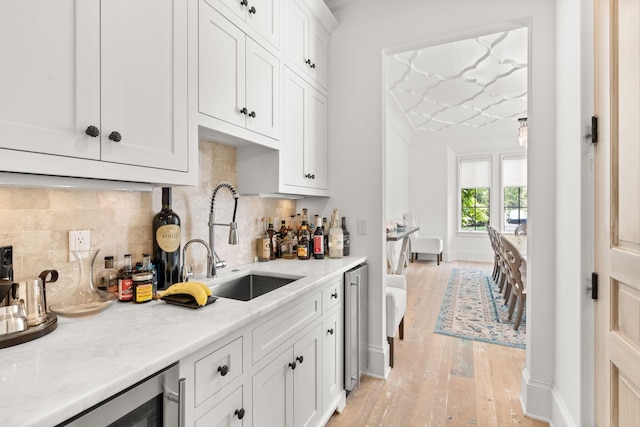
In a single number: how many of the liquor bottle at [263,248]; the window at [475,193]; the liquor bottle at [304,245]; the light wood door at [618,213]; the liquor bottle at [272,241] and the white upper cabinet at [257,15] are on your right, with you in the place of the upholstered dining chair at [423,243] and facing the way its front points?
5

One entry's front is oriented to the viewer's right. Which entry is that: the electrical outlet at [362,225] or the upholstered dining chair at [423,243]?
the upholstered dining chair

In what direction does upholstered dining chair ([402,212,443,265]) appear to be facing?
to the viewer's right

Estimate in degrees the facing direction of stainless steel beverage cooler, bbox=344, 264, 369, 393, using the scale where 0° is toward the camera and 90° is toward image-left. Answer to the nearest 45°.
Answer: approximately 315°

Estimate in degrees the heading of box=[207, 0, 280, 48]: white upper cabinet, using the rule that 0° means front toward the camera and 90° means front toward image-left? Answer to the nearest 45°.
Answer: approximately 315°

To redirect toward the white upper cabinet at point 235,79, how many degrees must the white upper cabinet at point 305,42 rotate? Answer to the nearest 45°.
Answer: approximately 90° to its right

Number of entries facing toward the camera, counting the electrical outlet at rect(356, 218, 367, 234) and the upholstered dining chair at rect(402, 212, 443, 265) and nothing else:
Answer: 1

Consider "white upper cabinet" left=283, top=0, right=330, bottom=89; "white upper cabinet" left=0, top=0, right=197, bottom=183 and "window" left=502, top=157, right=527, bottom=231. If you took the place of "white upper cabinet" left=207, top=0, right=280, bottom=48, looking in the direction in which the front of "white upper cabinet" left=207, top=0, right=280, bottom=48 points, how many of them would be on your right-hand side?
1

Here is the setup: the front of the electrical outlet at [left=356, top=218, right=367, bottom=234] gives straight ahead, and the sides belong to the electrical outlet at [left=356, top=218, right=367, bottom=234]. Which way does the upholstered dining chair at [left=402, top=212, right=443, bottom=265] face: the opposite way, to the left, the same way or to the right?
to the left

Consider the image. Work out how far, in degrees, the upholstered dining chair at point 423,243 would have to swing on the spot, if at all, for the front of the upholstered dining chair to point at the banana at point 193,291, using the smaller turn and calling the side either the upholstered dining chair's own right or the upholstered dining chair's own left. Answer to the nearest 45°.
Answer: approximately 90° to the upholstered dining chair's own right

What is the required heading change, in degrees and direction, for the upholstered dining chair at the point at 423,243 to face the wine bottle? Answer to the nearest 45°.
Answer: approximately 90° to its right
